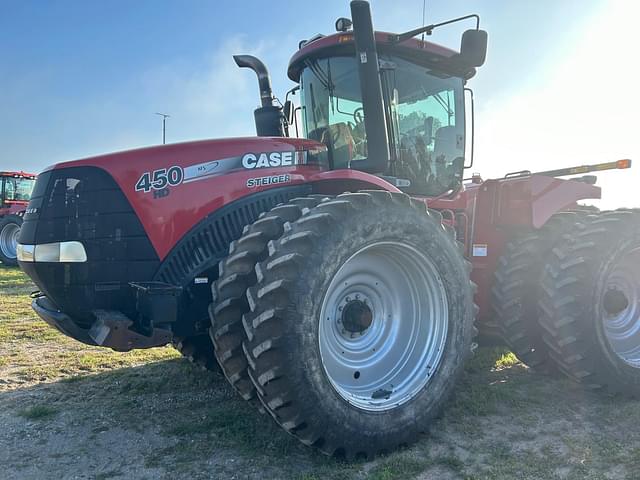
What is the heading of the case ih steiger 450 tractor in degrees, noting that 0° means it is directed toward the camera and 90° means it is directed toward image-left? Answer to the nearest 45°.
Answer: approximately 45°

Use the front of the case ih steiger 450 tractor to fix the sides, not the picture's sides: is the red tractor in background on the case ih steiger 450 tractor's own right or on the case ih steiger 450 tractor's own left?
on the case ih steiger 450 tractor's own right
